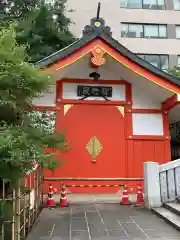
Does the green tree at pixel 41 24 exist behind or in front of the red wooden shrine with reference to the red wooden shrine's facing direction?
behind

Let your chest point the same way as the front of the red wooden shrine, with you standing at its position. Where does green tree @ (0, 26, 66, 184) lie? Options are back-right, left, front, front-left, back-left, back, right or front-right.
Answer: front

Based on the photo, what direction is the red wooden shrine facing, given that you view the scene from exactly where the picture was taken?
facing the viewer
